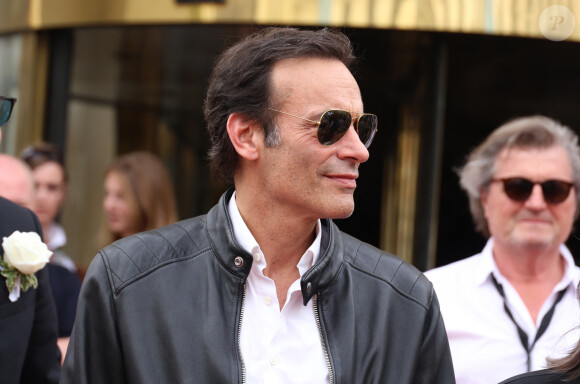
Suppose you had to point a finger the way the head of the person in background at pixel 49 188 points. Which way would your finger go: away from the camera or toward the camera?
toward the camera

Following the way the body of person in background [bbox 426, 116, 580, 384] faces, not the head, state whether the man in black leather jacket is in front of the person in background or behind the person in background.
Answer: in front

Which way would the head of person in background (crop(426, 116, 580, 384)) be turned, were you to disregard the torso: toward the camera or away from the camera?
toward the camera

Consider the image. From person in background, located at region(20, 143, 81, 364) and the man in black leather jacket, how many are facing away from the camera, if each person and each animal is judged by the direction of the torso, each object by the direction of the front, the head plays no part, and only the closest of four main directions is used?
0

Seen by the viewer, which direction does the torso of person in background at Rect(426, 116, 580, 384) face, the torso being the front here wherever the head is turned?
toward the camera

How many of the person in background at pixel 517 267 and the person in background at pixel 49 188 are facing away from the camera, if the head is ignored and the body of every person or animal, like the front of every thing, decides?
0

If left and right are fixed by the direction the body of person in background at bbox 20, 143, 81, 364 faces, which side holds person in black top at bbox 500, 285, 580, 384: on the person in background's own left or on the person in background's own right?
on the person in background's own left

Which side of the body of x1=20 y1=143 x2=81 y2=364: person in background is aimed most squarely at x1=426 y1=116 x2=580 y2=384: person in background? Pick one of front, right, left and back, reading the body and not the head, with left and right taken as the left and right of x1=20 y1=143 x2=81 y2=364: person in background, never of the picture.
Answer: left

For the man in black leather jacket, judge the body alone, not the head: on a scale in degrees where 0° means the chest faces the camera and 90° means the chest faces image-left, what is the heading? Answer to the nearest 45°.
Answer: approximately 315°

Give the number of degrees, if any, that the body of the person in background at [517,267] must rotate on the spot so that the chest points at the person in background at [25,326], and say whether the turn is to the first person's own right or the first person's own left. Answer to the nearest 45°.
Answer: approximately 45° to the first person's own right

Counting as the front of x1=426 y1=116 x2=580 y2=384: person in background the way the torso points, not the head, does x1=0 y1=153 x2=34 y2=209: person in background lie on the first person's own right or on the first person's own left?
on the first person's own right

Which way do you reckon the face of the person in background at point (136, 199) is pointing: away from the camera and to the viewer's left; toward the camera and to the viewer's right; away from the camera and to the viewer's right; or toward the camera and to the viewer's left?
toward the camera and to the viewer's left
